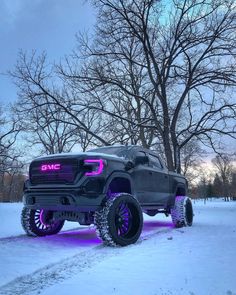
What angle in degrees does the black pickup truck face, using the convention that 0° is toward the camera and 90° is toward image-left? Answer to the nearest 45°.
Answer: approximately 45°
